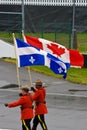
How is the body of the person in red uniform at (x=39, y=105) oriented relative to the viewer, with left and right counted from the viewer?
facing to the left of the viewer

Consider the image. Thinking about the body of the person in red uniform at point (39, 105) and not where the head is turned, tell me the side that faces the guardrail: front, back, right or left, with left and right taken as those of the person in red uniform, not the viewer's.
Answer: right
